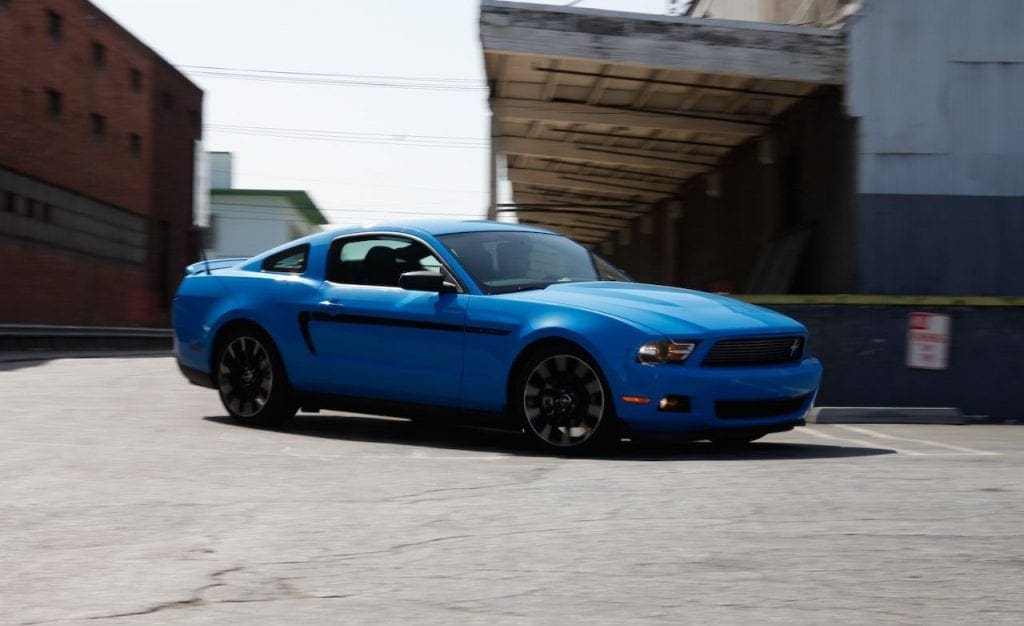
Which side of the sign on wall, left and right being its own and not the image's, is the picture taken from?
front

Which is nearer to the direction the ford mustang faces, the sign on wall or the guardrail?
the sign on wall

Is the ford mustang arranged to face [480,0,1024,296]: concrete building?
no

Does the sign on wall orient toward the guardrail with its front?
no

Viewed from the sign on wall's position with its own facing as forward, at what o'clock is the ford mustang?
The ford mustang is roughly at 1 o'clock from the sign on wall.

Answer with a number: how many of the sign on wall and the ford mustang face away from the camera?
0

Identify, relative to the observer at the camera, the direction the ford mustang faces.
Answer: facing the viewer and to the right of the viewer

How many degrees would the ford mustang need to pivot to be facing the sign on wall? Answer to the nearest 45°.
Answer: approximately 90° to its left

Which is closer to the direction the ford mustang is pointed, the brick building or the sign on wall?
the sign on wall

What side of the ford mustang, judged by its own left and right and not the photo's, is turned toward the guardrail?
back

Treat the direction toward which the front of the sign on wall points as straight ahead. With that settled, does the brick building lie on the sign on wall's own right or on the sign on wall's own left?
on the sign on wall's own right
